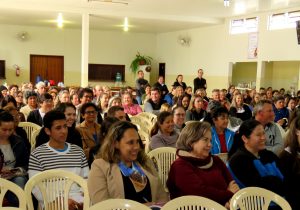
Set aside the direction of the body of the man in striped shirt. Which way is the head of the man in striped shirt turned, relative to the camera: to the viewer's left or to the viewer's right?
to the viewer's right

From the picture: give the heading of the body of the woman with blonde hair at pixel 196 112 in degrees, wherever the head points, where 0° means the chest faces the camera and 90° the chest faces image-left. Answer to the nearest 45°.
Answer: approximately 315°

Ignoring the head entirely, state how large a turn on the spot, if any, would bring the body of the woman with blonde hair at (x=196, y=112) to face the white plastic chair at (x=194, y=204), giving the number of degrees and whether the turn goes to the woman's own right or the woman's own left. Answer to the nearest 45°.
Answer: approximately 45° to the woman's own right

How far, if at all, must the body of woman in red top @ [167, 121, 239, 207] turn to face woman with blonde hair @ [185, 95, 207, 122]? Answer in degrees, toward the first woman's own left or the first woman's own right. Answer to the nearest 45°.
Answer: approximately 135° to the first woman's own left

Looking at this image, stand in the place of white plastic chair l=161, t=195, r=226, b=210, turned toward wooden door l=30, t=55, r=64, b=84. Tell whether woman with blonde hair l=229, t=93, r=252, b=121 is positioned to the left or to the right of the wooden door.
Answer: right

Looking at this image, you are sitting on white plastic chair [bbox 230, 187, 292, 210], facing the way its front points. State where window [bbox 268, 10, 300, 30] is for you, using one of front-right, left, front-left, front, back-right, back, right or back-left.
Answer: back-left

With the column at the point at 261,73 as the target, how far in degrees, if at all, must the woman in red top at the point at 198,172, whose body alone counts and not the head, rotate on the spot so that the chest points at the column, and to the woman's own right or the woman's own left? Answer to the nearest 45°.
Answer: approximately 135° to the woman's own left

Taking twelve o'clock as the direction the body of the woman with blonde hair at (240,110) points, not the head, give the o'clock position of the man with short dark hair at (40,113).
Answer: The man with short dark hair is roughly at 3 o'clock from the woman with blonde hair.

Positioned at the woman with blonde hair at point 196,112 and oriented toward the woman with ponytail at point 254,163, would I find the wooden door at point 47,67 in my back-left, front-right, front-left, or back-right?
back-right
